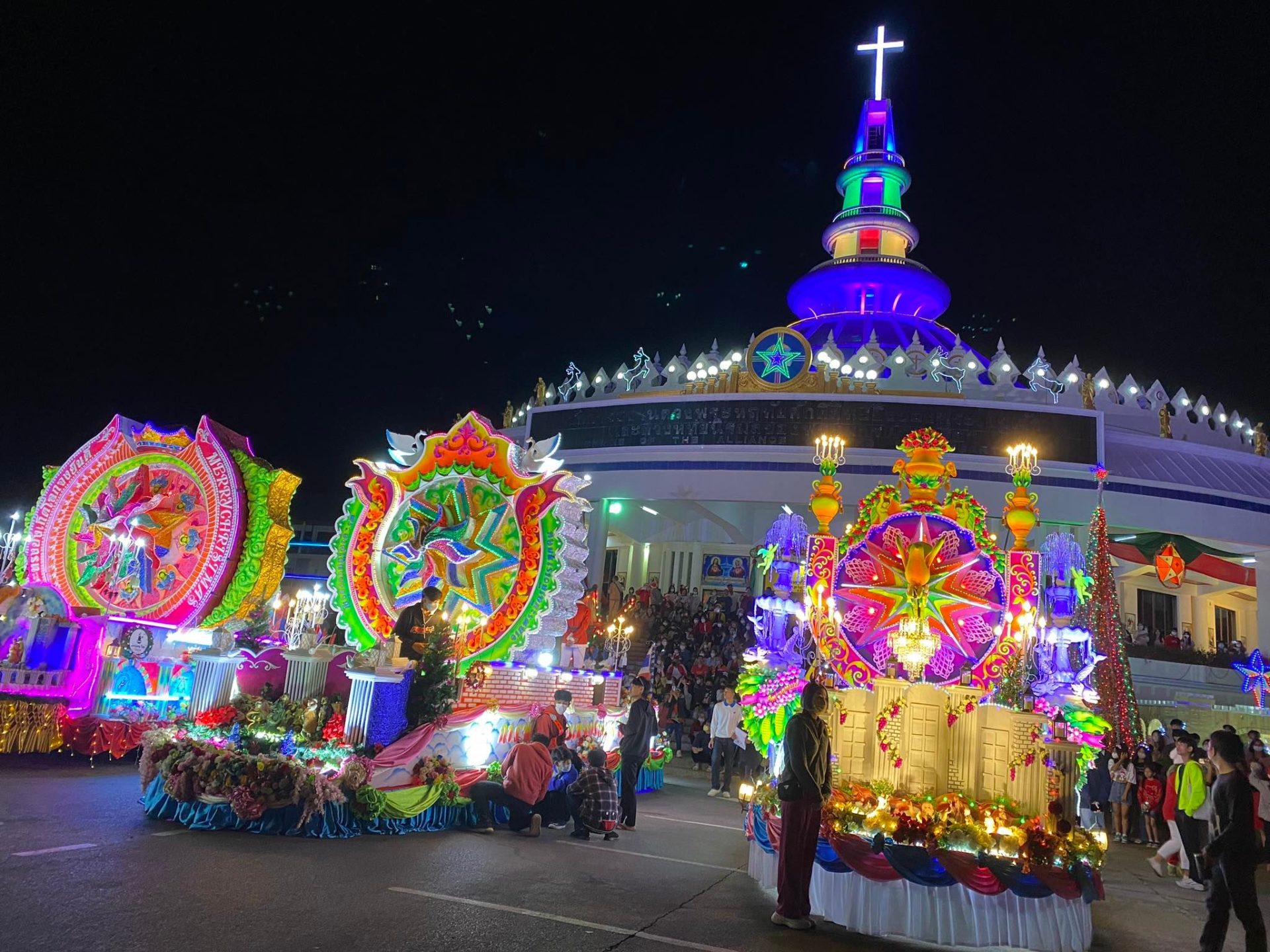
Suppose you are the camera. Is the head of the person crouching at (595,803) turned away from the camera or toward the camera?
away from the camera

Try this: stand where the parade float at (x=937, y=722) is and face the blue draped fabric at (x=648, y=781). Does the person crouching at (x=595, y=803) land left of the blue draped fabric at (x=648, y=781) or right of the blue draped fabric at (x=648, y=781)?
left

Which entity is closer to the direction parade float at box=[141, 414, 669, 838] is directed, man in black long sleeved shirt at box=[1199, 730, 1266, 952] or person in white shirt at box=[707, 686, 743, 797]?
the man in black long sleeved shirt

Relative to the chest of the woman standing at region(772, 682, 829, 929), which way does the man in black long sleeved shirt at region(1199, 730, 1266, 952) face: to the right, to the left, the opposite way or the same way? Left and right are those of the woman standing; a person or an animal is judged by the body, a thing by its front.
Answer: the opposite way

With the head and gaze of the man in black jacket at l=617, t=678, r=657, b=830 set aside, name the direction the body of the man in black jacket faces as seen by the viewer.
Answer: to the viewer's left

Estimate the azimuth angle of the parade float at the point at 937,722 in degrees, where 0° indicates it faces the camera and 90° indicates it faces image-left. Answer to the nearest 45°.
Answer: approximately 0°

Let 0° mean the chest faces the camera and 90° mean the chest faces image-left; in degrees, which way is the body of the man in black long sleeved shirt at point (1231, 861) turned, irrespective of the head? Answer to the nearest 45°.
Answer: approximately 90°
